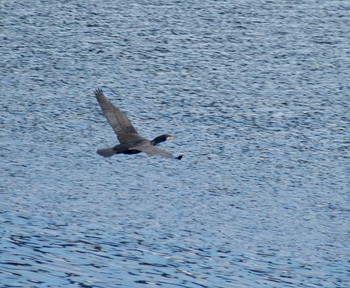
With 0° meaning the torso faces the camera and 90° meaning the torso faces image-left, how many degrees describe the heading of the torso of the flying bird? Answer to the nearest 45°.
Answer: approximately 270°
